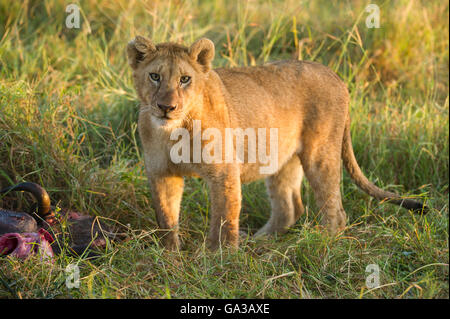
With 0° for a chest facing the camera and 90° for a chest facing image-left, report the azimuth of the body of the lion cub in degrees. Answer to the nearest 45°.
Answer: approximately 45°
